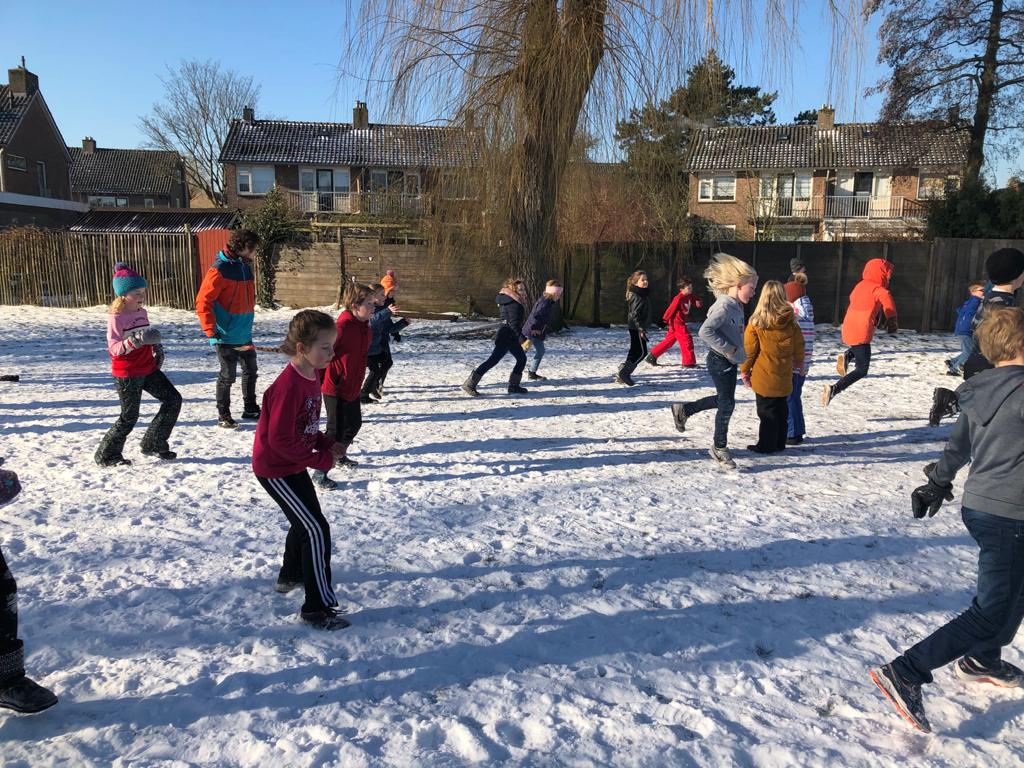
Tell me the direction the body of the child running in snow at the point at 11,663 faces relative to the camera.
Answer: to the viewer's right

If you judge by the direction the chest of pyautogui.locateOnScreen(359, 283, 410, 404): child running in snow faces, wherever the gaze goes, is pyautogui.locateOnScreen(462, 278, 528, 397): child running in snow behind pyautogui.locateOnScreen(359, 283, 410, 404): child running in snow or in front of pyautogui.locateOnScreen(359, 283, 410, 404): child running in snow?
in front

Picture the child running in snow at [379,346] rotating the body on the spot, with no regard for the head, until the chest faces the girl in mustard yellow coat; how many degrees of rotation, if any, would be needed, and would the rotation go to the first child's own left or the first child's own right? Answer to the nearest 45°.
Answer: approximately 45° to the first child's own right

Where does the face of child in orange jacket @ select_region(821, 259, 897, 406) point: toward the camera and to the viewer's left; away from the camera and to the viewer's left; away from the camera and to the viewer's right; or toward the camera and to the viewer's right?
away from the camera and to the viewer's right

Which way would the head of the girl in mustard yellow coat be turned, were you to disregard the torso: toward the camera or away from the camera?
away from the camera
